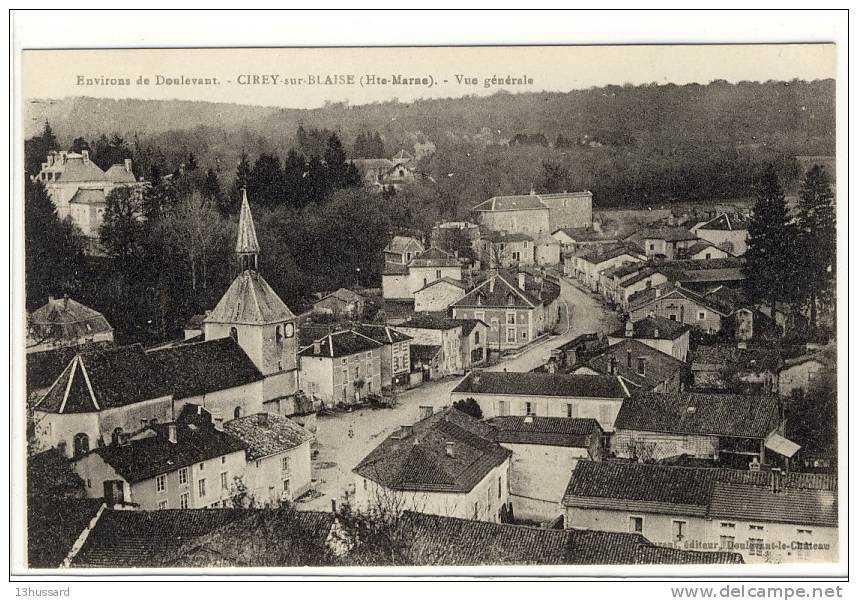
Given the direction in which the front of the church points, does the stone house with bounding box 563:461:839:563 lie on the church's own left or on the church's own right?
on the church's own right

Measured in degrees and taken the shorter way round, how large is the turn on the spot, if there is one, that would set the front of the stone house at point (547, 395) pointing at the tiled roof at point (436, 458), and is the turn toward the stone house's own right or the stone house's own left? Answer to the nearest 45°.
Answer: approximately 45° to the stone house's own right

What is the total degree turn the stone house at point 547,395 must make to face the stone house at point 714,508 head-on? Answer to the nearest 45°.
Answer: approximately 45° to its left

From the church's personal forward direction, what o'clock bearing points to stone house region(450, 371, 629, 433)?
The stone house is roughly at 2 o'clock from the church.

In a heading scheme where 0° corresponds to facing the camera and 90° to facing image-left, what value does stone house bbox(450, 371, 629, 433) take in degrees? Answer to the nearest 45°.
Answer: approximately 0°

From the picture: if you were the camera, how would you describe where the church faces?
facing away from the viewer and to the right of the viewer

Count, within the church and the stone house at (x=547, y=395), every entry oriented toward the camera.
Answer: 1

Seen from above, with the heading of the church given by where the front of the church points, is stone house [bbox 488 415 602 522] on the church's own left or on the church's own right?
on the church's own right

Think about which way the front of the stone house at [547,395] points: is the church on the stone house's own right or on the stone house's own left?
on the stone house's own right
